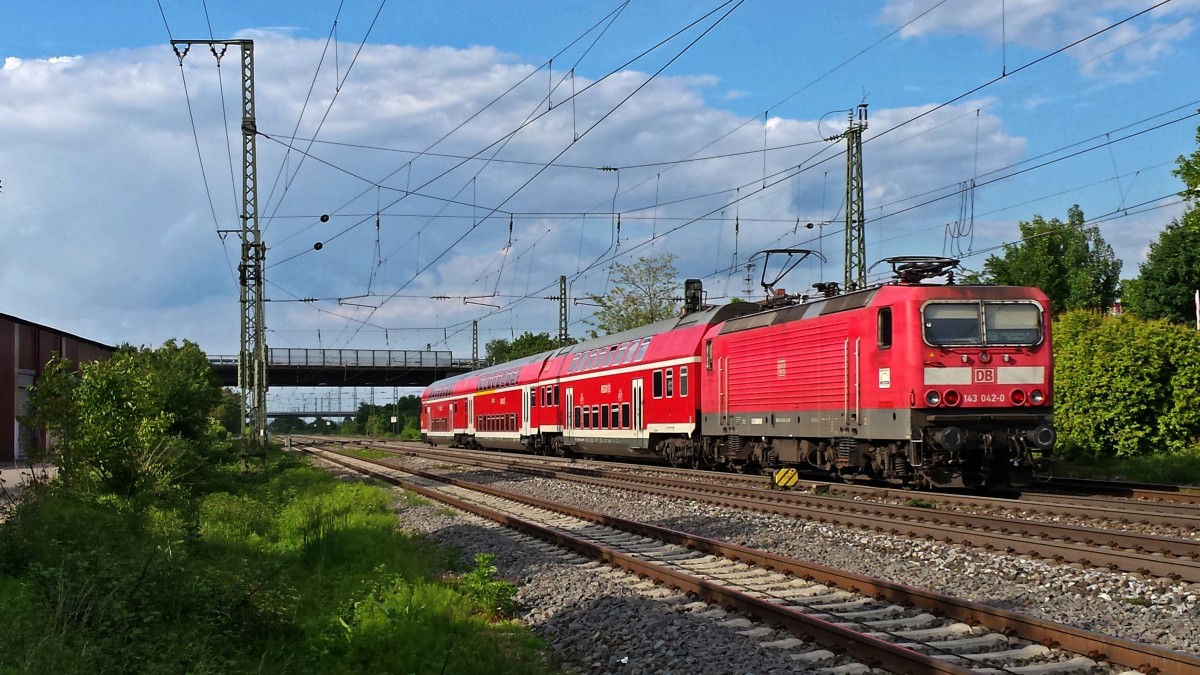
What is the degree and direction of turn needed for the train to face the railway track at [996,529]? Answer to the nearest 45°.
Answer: approximately 45° to its right

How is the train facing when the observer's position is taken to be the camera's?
facing the viewer and to the right of the viewer

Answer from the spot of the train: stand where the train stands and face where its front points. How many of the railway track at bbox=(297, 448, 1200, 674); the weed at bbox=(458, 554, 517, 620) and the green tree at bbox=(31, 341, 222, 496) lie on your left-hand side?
0

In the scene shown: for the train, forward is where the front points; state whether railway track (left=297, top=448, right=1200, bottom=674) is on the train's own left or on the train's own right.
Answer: on the train's own right

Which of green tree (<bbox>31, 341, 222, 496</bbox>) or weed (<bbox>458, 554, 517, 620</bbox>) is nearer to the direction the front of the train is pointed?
the weed

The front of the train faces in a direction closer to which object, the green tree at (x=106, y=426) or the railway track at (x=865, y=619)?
the railway track

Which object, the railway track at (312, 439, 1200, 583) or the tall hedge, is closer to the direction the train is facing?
the railway track

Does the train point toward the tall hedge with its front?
no

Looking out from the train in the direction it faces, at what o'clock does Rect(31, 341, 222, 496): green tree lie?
The green tree is roughly at 2 o'clock from the train.
